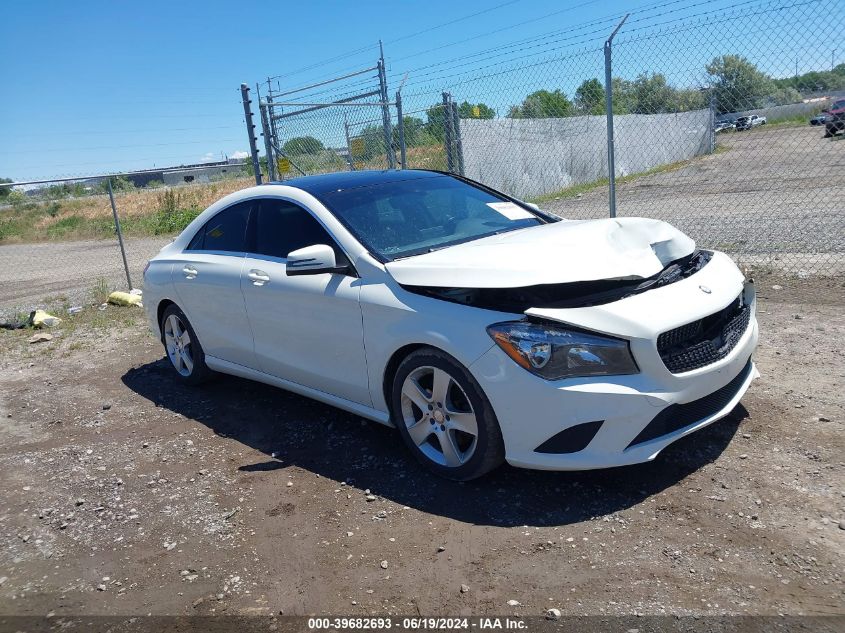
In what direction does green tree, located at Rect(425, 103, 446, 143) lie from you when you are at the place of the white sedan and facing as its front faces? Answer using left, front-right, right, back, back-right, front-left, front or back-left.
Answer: back-left

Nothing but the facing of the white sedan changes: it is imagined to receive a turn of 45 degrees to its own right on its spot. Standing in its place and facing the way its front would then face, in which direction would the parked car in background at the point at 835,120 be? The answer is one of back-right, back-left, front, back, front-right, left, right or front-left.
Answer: back-left

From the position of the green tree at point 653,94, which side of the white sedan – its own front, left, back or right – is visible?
left

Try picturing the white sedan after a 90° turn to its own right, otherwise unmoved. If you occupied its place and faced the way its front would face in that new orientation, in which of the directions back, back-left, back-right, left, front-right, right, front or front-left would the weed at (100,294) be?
right

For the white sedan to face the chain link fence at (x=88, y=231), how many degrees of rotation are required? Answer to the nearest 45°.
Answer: approximately 180°

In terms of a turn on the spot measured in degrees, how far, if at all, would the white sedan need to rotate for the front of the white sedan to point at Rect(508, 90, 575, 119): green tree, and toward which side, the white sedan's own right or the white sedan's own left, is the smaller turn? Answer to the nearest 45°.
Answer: approximately 135° to the white sedan's own left

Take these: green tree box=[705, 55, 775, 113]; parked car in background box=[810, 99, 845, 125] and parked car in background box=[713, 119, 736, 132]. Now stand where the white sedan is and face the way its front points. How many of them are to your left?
3

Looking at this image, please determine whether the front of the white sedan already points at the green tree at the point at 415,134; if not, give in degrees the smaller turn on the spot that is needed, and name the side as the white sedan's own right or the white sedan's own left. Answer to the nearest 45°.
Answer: approximately 135° to the white sedan's own left

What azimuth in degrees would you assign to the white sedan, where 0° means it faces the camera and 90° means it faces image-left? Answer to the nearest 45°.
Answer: approximately 315°

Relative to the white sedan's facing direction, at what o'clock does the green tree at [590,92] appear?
The green tree is roughly at 8 o'clock from the white sedan.

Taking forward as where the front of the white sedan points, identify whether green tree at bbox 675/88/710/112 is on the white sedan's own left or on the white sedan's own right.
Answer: on the white sedan's own left

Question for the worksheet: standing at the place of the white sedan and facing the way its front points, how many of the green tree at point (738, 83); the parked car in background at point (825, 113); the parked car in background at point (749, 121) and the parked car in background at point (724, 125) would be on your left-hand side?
4
